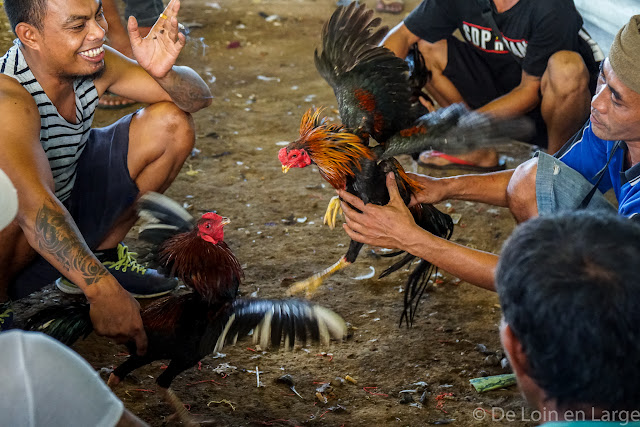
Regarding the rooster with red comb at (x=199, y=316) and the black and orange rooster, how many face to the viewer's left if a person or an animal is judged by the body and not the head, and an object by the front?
1

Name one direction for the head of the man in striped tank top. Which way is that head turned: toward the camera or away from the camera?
toward the camera

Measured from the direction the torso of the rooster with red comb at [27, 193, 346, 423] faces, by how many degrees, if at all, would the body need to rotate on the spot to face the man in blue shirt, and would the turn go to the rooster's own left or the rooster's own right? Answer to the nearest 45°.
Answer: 0° — it already faces them

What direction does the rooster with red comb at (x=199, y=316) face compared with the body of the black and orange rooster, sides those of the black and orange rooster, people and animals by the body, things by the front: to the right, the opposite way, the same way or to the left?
the opposite way

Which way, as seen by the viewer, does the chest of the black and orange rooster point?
to the viewer's left

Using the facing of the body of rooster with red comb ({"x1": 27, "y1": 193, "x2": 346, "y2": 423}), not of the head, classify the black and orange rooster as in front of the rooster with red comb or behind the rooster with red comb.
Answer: in front

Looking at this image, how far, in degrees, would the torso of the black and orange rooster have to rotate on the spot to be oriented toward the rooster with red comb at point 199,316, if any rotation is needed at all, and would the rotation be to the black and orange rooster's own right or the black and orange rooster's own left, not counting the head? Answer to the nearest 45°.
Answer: approximately 45° to the black and orange rooster's own left

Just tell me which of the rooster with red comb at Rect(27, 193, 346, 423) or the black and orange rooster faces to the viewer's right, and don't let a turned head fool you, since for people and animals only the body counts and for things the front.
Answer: the rooster with red comb

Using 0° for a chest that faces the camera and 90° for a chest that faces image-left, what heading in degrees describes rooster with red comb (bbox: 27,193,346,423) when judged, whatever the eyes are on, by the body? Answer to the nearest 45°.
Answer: approximately 270°
